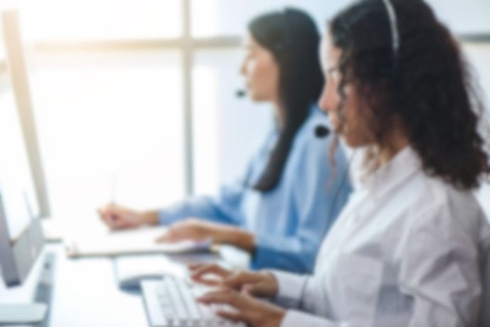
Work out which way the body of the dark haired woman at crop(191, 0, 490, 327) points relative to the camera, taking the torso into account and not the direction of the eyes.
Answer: to the viewer's left

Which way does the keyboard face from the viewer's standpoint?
to the viewer's right

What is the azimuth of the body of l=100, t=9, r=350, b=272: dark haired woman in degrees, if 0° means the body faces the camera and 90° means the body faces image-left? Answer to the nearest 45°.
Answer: approximately 90°

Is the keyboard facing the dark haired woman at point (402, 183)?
yes

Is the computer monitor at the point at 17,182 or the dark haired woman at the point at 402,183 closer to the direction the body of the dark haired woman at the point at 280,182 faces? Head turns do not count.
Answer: the computer monitor
